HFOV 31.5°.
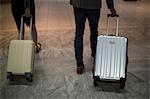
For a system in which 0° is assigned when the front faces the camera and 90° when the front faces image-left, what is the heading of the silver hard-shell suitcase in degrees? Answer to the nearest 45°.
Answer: approximately 0°
